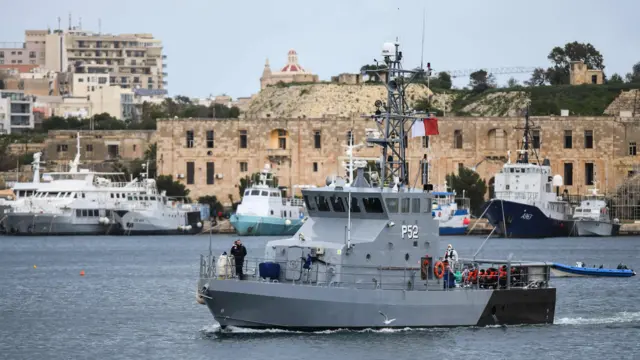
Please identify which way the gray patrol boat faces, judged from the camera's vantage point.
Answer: facing the viewer and to the left of the viewer
